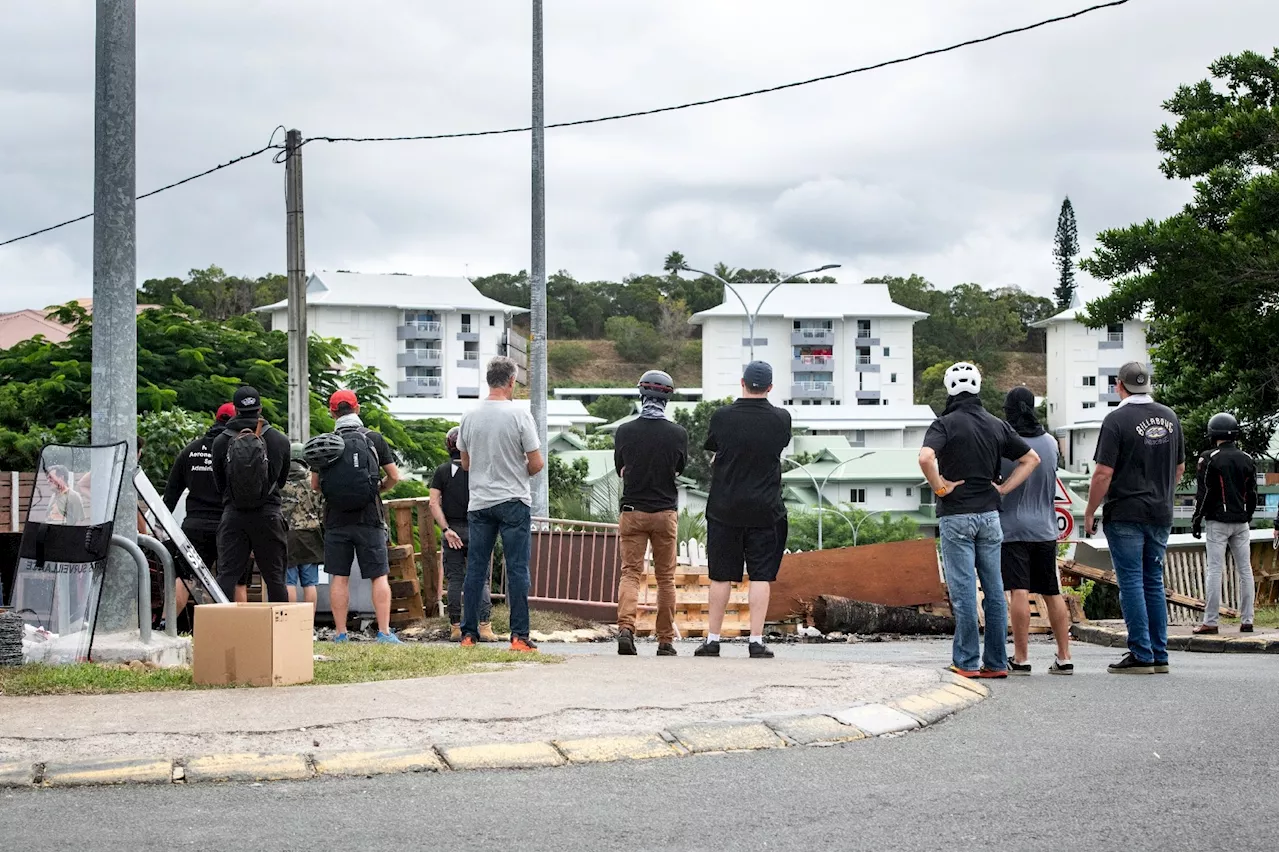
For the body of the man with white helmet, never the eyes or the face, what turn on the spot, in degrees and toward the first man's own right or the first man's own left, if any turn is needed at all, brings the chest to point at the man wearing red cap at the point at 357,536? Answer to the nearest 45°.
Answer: approximately 90° to the first man's own left

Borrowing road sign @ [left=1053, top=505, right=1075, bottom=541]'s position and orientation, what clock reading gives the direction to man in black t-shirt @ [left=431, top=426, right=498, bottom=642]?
The man in black t-shirt is roughly at 2 o'clock from the road sign.

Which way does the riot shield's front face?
away from the camera

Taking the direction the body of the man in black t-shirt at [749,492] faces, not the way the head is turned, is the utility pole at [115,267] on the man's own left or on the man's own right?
on the man's own left

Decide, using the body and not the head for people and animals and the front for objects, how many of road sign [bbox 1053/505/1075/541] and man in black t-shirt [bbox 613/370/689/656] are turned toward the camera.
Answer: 1

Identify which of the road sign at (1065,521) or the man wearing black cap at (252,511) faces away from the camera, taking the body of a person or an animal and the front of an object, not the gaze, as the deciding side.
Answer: the man wearing black cap

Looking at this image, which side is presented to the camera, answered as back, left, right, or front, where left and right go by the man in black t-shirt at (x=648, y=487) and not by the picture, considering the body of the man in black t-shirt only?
back

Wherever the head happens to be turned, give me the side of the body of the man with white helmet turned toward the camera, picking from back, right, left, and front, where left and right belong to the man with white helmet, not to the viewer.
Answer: back

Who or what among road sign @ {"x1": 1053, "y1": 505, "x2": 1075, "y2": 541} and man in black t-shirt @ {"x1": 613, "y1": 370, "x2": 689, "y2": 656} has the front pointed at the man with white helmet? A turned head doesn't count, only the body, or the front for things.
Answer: the road sign

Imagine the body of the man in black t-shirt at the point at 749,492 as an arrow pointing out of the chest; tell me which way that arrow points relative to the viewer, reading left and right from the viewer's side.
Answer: facing away from the viewer

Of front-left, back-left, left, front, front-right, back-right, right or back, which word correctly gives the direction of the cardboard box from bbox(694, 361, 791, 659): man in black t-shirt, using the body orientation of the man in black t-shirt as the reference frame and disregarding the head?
back-left
